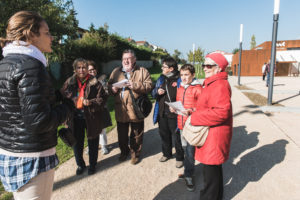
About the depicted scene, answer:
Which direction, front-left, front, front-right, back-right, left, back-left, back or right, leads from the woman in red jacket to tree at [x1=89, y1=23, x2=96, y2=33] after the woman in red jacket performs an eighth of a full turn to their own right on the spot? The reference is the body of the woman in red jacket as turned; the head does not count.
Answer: front

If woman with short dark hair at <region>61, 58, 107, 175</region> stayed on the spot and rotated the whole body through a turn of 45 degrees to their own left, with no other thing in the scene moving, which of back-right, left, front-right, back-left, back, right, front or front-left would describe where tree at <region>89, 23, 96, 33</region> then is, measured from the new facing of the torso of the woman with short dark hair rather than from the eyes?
back-left

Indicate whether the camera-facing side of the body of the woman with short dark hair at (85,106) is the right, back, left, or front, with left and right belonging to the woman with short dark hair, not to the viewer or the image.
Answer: front

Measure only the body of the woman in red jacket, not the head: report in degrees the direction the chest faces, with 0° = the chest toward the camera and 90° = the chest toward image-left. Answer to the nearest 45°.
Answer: approximately 90°

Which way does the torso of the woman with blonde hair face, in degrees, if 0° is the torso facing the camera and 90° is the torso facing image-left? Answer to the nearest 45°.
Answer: approximately 225°

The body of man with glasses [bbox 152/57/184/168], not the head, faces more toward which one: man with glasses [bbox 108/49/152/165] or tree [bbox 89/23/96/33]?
the man with glasses

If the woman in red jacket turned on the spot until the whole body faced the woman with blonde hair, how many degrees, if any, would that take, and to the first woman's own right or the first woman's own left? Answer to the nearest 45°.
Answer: approximately 45° to the first woman's own left

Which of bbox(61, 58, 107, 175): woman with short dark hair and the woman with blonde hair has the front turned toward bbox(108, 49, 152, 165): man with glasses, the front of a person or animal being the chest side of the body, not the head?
the woman with blonde hair

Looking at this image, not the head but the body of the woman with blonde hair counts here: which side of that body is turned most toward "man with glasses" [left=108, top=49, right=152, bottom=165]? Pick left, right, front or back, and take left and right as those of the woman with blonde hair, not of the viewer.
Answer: front

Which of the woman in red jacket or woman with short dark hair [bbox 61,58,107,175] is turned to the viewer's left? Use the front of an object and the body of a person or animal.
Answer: the woman in red jacket

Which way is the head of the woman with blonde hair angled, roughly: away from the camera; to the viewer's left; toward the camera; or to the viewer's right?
to the viewer's right

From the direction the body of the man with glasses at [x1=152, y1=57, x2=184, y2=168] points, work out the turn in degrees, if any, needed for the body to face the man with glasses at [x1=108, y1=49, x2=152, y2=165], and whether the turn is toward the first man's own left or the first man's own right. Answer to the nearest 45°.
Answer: approximately 45° to the first man's own right

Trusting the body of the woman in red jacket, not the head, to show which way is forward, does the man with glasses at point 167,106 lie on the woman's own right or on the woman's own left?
on the woman's own right

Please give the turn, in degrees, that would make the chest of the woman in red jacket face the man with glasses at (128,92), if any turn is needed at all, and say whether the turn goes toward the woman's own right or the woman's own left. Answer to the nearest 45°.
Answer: approximately 45° to the woman's own right

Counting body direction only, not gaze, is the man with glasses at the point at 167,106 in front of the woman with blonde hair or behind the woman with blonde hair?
in front

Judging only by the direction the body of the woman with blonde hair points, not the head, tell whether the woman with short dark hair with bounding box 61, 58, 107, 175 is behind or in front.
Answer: in front

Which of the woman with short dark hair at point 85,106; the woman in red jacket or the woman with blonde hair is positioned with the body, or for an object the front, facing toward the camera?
the woman with short dark hair

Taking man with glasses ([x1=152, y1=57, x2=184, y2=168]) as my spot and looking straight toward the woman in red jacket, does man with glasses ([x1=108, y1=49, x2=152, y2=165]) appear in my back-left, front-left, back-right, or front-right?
back-right

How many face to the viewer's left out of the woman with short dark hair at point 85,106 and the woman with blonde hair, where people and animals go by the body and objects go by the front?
0
